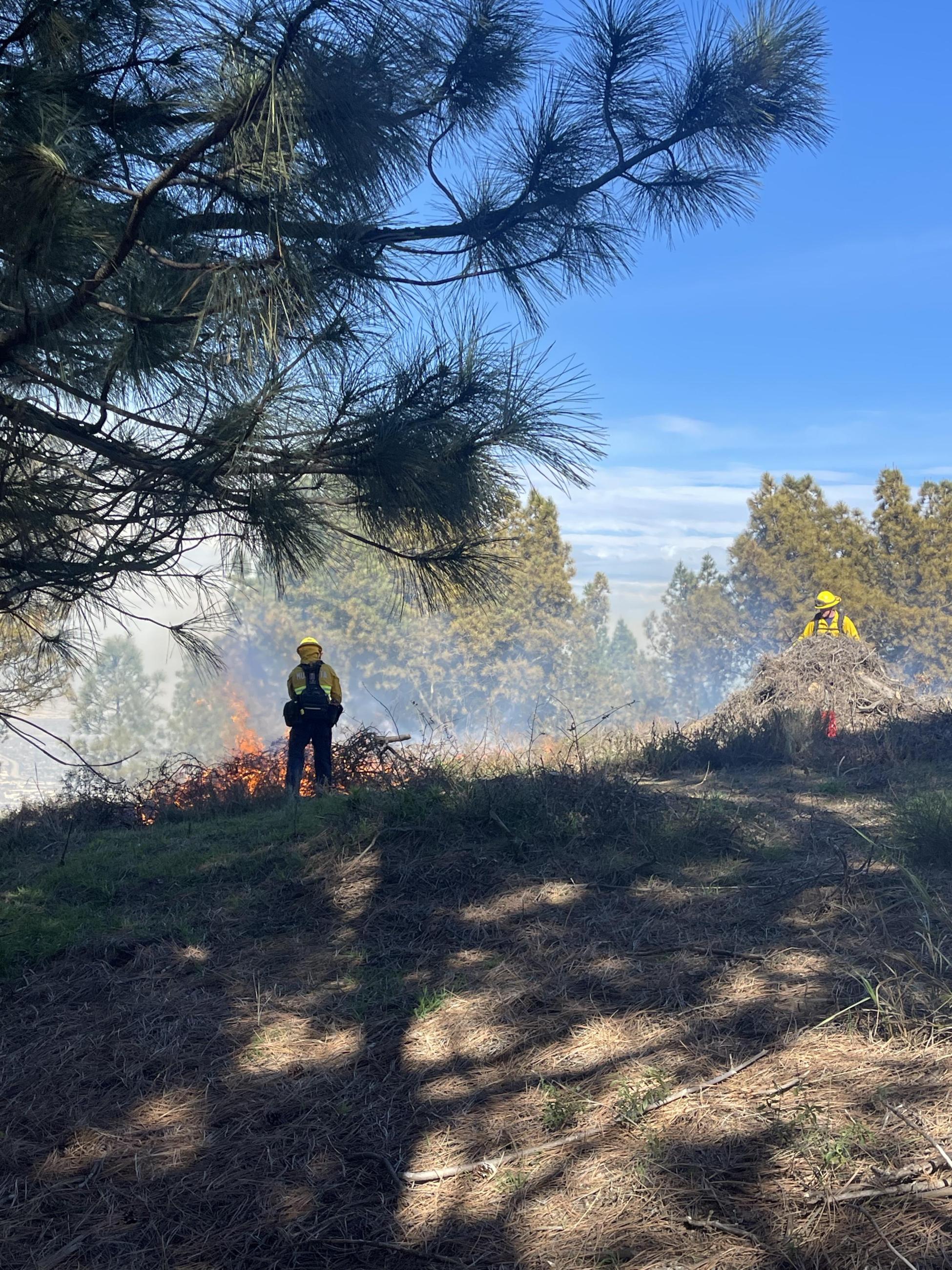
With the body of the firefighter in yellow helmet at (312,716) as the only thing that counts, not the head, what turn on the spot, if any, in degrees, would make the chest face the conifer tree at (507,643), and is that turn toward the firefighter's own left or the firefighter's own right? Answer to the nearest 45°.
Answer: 0° — they already face it

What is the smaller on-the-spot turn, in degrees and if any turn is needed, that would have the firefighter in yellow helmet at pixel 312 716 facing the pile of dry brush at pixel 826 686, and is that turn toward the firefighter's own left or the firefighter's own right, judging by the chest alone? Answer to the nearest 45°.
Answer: approximately 90° to the firefighter's own right

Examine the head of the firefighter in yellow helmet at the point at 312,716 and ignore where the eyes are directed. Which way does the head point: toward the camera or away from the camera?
away from the camera

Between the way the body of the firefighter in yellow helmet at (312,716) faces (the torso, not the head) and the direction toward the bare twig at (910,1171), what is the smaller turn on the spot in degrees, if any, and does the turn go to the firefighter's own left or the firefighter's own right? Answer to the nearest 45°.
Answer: approximately 180°

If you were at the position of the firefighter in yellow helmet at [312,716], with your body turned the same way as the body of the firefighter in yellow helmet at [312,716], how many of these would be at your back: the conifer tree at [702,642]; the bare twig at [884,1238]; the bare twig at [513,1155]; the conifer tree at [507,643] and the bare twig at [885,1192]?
3

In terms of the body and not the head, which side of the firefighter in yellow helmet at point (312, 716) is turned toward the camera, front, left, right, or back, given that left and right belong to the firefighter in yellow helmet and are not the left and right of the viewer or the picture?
back

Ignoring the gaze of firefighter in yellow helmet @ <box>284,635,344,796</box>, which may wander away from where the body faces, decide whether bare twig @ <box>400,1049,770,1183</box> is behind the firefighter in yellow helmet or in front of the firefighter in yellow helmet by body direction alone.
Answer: behind

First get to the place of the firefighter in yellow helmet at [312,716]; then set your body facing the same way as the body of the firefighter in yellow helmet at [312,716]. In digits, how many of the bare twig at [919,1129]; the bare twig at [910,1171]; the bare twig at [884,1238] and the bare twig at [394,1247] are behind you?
4

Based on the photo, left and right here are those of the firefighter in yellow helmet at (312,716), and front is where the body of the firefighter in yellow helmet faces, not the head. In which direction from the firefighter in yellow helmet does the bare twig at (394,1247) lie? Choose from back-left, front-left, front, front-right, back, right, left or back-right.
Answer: back

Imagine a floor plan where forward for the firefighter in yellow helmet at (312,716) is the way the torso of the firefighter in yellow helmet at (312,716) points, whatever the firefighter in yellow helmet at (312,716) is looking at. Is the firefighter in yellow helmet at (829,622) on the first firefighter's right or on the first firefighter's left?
on the first firefighter's right

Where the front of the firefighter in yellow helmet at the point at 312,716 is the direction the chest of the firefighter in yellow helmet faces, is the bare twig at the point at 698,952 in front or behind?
behind
